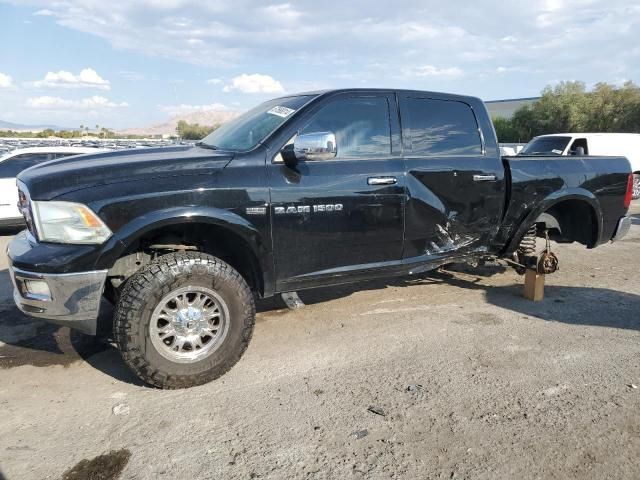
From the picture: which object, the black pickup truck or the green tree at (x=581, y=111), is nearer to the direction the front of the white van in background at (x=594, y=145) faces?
the black pickup truck

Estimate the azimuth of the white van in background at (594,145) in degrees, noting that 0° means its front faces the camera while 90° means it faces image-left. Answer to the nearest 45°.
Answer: approximately 45°
